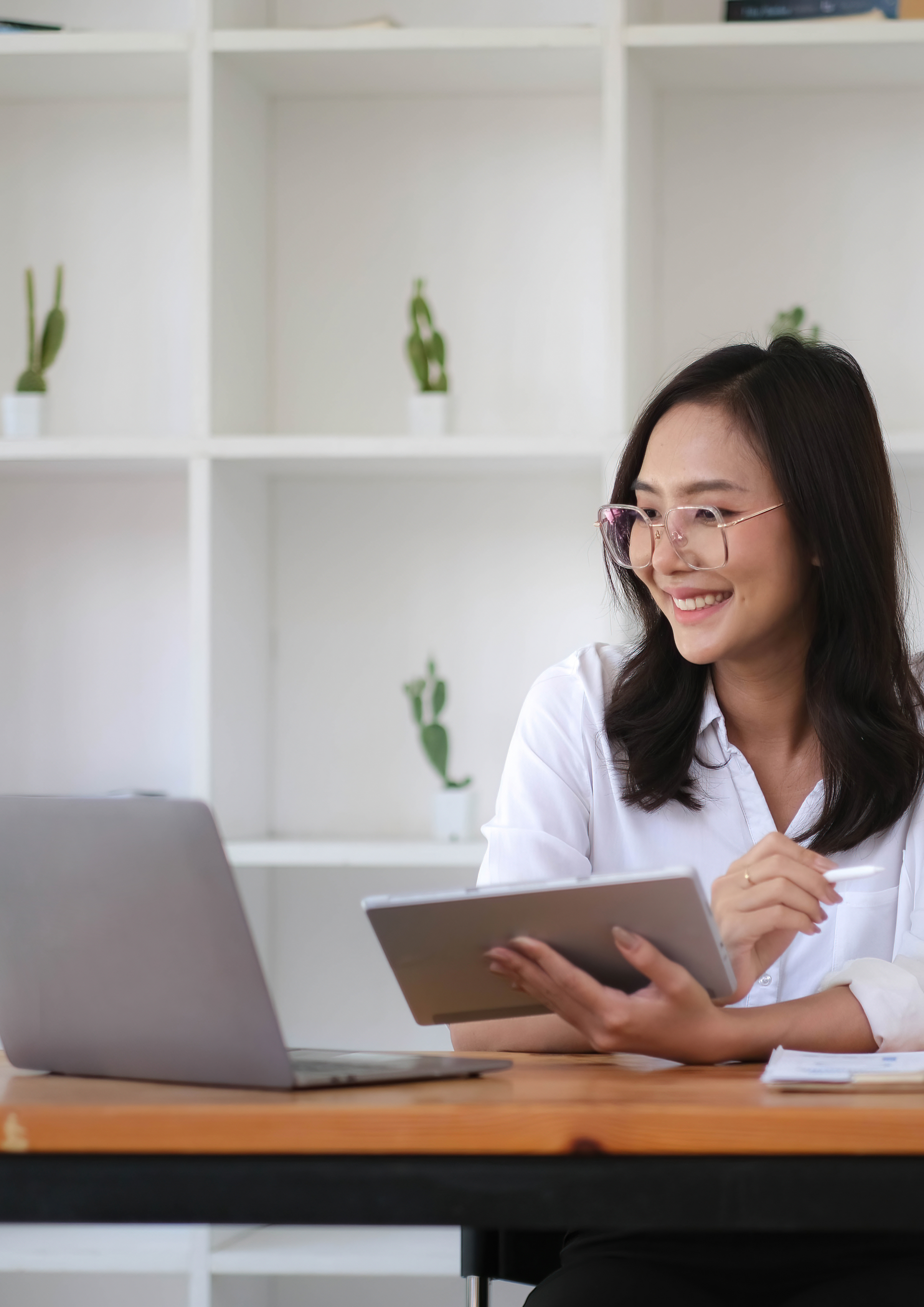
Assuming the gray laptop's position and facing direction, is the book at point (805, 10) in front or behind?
in front

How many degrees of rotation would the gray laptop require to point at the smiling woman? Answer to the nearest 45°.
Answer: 0° — it already faces them

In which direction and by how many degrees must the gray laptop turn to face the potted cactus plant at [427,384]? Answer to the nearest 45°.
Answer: approximately 45° to its left

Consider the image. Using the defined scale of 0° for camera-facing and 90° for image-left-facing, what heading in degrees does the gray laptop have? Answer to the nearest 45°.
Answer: approximately 225°

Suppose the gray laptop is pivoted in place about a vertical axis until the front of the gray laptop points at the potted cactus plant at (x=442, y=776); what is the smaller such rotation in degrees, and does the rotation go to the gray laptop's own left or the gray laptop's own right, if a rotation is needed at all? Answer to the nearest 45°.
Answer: approximately 45° to the gray laptop's own left
